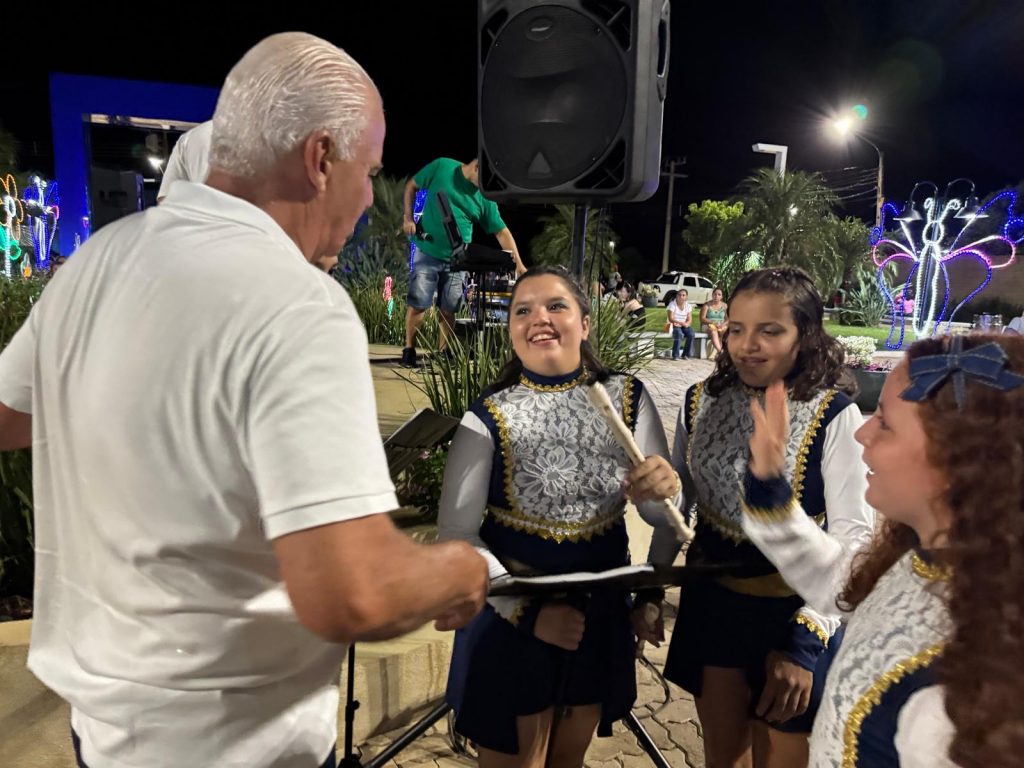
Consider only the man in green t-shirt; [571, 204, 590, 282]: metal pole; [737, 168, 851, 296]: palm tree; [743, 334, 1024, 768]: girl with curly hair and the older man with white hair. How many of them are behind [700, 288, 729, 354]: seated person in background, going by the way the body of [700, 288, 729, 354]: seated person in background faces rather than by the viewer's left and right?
1

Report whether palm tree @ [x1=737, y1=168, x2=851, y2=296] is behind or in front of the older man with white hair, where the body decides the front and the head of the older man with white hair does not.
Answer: in front

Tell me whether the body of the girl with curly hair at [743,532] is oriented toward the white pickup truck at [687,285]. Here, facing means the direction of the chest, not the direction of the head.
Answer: no

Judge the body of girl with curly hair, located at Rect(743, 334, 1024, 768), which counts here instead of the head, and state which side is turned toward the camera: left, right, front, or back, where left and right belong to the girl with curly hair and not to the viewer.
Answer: left

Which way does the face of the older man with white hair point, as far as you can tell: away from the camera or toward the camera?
away from the camera

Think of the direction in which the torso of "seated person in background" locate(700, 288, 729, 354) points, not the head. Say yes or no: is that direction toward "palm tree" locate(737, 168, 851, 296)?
no

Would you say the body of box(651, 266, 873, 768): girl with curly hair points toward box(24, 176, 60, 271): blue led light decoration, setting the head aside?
no

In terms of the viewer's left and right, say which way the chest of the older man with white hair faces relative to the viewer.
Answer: facing away from the viewer and to the right of the viewer

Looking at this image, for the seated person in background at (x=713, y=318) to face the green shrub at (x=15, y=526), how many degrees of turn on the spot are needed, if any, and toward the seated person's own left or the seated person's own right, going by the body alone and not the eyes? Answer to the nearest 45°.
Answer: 0° — they already face it

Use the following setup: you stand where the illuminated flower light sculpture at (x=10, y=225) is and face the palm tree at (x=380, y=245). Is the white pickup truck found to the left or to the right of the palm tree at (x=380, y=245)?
left

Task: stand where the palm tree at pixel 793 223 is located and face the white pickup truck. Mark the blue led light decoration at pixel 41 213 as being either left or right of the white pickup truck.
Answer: left

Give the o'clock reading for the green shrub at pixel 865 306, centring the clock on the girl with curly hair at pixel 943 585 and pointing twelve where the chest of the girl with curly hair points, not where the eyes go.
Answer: The green shrub is roughly at 3 o'clock from the girl with curly hair.

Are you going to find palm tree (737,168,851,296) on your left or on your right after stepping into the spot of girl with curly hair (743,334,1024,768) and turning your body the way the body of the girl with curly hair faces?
on your right

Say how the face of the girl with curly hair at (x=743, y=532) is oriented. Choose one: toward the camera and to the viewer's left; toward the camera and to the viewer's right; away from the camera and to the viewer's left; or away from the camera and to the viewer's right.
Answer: toward the camera and to the viewer's left

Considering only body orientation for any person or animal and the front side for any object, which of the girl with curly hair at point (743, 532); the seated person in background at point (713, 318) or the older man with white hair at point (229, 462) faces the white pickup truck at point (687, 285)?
the older man with white hair

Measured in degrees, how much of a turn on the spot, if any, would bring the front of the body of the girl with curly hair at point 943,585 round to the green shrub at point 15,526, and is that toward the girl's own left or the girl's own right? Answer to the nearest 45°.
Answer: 0° — they already face it

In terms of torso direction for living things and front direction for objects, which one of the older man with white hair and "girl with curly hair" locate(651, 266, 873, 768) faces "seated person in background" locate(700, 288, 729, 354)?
the older man with white hair

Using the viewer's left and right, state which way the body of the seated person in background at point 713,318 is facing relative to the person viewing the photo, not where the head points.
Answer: facing the viewer

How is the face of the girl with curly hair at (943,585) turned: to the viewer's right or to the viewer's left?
to the viewer's left
